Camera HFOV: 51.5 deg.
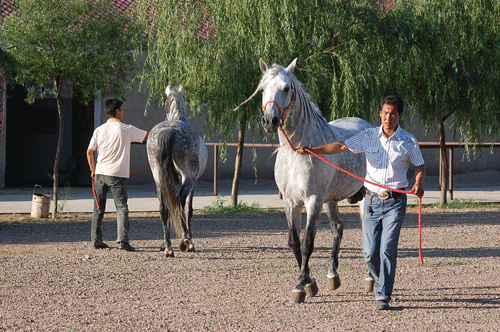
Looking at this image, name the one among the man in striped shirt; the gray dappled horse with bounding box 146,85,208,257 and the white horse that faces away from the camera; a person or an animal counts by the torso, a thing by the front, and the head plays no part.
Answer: the gray dappled horse

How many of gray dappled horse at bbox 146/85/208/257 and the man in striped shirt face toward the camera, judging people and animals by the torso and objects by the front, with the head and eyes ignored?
1

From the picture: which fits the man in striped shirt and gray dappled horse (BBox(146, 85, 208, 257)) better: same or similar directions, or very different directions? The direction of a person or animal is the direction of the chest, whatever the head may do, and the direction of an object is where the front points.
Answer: very different directions

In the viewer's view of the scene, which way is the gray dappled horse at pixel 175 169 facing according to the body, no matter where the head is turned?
away from the camera

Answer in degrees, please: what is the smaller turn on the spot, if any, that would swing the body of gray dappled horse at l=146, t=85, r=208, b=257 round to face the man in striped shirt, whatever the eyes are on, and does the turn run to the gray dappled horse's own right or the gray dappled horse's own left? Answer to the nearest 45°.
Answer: approximately 135° to the gray dappled horse's own right

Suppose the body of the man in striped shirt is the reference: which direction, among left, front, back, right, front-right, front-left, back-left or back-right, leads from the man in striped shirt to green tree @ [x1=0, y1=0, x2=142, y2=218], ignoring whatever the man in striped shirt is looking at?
back-right

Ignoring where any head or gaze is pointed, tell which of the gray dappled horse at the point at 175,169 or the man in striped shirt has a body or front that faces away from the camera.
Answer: the gray dappled horse

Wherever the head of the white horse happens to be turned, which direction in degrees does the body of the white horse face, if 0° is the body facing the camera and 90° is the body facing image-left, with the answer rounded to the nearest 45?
approximately 45°

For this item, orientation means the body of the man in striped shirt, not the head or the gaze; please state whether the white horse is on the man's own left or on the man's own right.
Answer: on the man's own right

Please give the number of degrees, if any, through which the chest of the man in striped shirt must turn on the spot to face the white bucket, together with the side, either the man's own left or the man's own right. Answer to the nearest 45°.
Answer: approximately 135° to the man's own right

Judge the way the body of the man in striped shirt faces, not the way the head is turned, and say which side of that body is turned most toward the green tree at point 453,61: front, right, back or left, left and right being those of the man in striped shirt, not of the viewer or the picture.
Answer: back

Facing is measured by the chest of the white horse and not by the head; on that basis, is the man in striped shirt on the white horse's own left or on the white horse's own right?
on the white horse's own left
